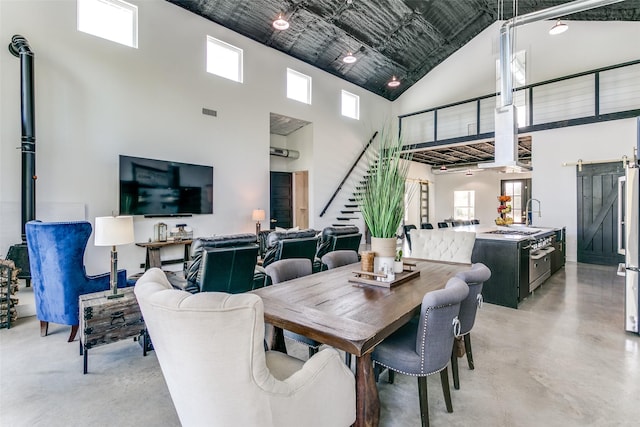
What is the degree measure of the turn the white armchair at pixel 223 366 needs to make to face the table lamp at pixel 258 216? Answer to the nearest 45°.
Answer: approximately 45° to its left

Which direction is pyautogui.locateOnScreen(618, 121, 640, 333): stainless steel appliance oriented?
to the viewer's left

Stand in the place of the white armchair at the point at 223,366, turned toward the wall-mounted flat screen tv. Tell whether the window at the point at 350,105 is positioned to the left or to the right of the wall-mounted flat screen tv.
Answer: right

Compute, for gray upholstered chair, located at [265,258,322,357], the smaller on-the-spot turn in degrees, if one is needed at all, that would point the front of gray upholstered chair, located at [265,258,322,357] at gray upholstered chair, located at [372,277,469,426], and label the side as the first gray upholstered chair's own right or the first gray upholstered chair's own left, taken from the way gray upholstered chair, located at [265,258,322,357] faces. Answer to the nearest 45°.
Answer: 0° — it already faces it

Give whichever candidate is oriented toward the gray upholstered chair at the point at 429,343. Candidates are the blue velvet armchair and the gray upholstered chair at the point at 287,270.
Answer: the gray upholstered chair at the point at 287,270

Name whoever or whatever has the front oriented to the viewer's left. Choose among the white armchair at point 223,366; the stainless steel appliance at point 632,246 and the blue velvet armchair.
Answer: the stainless steel appliance
